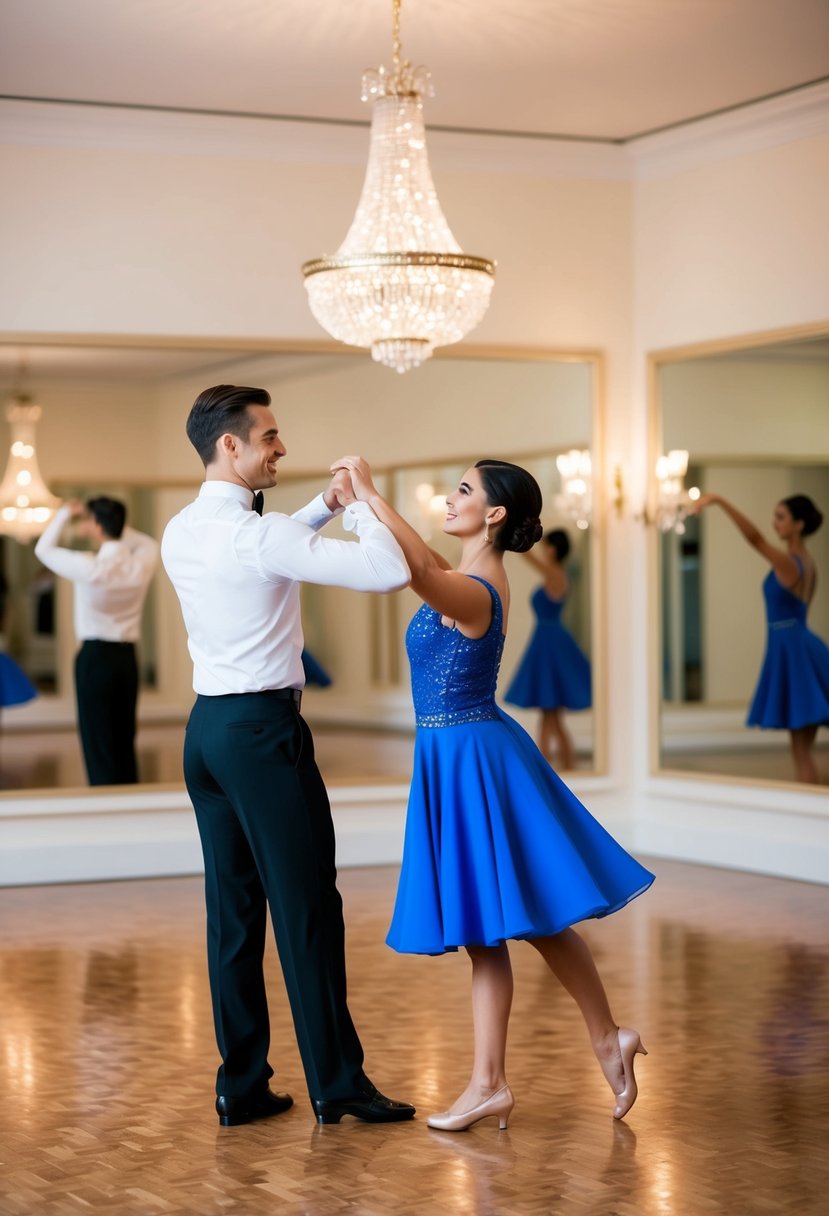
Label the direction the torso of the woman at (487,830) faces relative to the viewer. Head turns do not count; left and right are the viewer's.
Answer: facing to the left of the viewer

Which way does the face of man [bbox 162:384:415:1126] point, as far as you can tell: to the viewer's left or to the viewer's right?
to the viewer's right

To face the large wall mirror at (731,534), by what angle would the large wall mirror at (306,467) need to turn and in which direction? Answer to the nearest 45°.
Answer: approximately 90° to its left

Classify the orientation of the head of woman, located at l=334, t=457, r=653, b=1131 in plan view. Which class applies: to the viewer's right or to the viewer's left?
to the viewer's left

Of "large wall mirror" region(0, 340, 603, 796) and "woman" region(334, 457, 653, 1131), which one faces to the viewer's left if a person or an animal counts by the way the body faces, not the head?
the woman

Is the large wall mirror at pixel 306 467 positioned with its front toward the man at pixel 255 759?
yes

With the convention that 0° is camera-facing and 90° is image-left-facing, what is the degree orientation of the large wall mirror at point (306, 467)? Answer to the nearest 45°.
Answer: approximately 0°

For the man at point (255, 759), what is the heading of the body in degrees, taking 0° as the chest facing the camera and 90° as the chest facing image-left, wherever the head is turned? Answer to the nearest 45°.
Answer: approximately 225°

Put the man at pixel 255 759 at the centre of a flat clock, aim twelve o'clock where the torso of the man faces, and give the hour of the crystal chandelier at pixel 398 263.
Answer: The crystal chandelier is roughly at 11 o'clock from the man.
